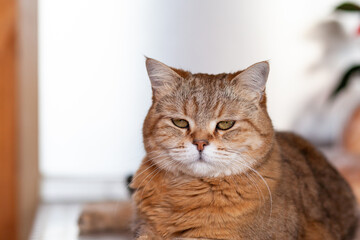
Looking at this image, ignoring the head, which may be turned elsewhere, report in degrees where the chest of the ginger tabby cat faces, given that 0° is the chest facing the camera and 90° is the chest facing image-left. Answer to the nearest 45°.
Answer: approximately 45°
